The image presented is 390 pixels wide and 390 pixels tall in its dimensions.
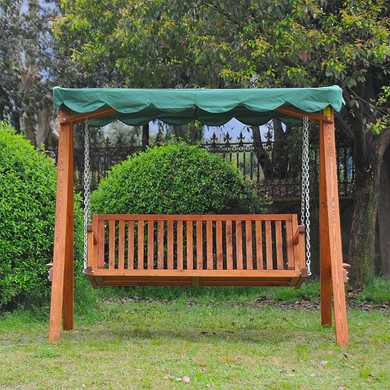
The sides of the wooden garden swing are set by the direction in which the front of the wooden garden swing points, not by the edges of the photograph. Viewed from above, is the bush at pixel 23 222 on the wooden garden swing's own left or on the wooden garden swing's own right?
on the wooden garden swing's own right

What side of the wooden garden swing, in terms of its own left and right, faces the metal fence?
back

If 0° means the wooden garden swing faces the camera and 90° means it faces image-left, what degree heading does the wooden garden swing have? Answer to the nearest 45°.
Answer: approximately 0°

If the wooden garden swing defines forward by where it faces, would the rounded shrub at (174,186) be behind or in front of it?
behind
